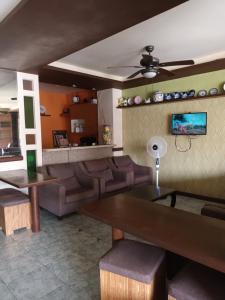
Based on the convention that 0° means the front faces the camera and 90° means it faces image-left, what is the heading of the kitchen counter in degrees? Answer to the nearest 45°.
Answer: approximately 315°

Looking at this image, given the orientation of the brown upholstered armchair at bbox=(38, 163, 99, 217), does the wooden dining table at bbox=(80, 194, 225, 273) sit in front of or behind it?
in front

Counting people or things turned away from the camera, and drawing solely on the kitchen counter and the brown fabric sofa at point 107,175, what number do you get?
0

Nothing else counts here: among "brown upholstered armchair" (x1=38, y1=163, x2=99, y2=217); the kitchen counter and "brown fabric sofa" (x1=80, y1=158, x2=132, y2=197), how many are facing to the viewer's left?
0

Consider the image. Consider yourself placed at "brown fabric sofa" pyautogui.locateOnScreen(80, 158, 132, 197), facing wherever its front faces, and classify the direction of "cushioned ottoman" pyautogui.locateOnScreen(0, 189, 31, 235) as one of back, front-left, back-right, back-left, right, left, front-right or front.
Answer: right

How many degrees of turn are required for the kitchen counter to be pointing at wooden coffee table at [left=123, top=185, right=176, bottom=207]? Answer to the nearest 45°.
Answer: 0° — it already faces it

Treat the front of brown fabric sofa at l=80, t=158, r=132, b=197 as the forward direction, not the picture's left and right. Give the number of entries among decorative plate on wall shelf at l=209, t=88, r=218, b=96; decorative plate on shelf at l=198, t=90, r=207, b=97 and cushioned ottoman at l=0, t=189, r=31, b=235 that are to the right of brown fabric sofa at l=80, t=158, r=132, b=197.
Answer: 1

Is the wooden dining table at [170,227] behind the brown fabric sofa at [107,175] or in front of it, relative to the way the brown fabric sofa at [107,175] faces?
in front

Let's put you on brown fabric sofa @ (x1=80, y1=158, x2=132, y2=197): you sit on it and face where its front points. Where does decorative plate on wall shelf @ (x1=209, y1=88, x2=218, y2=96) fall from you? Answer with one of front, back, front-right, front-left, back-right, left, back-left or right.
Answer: front-left

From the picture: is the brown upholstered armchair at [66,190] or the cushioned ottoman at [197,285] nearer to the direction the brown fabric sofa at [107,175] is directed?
the cushioned ottoman

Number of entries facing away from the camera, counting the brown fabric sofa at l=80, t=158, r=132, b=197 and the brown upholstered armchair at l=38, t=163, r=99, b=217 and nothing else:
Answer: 0

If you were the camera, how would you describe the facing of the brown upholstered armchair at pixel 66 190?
facing the viewer and to the right of the viewer
